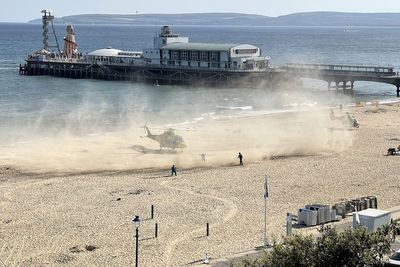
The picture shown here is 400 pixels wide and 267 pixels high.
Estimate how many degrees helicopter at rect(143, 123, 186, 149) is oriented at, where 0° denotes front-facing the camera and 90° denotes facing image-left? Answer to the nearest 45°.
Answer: approximately 270°

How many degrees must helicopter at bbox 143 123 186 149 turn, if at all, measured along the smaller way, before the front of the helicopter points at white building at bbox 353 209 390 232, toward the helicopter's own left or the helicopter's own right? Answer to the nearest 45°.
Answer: approximately 90° to the helicopter's own right

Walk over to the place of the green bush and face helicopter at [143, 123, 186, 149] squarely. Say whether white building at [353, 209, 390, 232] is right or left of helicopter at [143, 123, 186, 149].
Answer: right

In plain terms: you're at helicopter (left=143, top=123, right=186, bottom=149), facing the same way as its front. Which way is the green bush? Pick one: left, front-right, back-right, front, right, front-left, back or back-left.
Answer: right
